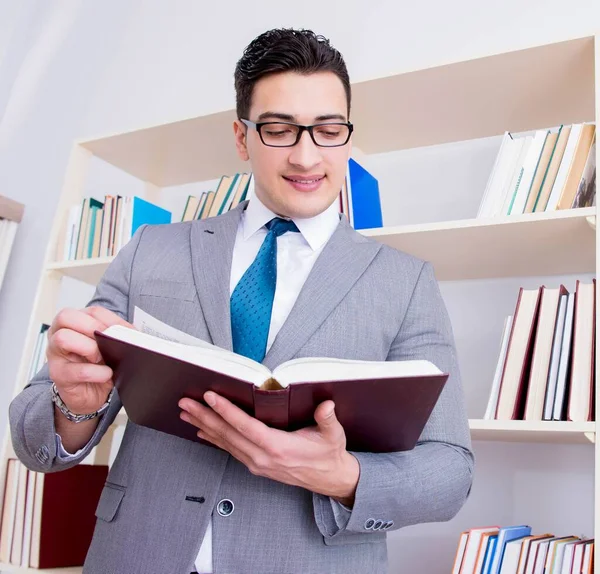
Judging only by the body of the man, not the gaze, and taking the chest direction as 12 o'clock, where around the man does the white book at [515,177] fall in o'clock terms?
The white book is roughly at 8 o'clock from the man.

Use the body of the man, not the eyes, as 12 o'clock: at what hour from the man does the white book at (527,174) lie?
The white book is roughly at 8 o'clock from the man.

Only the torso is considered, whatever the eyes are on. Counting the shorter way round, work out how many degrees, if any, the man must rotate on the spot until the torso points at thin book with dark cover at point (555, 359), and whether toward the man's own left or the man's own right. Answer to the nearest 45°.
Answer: approximately 135° to the man's own left

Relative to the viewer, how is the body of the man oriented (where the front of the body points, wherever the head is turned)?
toward the camera
